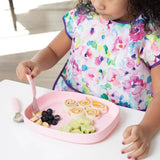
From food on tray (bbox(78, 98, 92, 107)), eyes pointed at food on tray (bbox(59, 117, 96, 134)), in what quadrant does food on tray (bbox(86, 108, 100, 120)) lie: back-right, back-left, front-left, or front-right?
front-left

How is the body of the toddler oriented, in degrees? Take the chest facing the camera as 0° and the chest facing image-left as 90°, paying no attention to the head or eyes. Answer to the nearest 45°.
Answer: approximately 45°

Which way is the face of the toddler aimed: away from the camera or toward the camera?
toward the camera

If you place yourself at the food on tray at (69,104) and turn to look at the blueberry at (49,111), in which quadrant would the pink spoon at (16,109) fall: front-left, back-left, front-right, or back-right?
front-right
